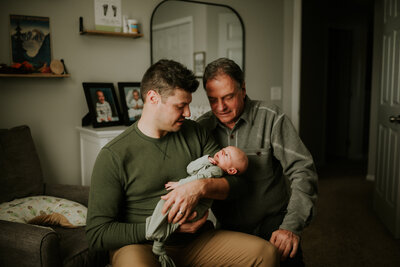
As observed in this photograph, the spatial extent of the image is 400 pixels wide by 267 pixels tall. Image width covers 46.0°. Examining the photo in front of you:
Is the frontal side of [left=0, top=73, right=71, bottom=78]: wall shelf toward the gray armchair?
yes

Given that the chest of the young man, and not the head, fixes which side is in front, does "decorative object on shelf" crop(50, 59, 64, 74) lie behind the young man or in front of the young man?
behind

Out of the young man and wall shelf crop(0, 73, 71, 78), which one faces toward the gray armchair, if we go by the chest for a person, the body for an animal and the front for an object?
the wall shelf

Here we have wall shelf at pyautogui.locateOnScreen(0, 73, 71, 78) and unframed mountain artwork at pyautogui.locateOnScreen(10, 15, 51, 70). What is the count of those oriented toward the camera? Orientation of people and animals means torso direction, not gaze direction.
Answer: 2

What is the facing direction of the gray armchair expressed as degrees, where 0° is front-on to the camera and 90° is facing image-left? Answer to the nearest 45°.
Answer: approximately 315°

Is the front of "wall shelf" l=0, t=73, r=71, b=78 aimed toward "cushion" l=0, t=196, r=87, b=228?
yes

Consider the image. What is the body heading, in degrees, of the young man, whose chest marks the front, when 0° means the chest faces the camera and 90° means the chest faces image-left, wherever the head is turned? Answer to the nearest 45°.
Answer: approximately 315°

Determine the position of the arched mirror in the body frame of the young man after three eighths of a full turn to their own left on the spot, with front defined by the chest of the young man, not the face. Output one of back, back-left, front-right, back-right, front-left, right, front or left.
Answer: front

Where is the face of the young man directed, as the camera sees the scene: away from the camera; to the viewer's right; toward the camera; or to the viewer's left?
to the viewer's right
